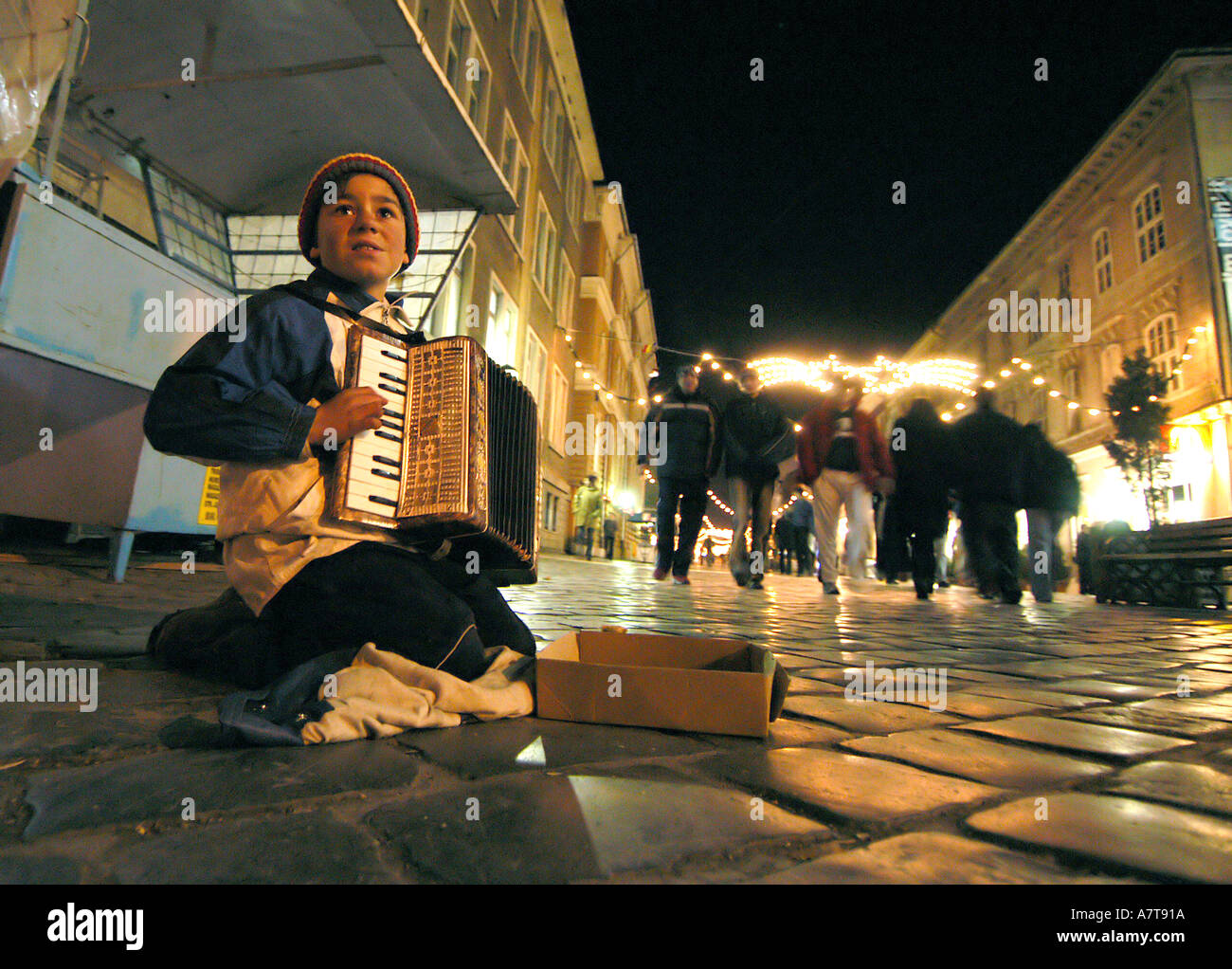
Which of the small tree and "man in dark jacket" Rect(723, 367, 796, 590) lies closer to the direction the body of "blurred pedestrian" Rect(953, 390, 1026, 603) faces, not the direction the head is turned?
the small tree

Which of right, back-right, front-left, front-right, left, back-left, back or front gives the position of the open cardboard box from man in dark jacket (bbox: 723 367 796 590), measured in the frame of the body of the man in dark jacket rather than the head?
front

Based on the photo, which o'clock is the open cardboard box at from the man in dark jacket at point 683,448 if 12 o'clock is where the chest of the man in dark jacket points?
The open cardboard box is roughly at 12 o'clock from the man in dark jacket.

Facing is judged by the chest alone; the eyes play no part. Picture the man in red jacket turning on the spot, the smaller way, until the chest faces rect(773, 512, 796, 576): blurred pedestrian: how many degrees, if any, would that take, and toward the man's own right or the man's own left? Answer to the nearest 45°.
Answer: approximately 180°

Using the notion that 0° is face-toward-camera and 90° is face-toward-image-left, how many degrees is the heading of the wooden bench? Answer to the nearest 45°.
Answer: approximately 45°

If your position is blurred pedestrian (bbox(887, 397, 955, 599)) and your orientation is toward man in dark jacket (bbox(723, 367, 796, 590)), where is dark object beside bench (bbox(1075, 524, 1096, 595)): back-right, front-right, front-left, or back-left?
back-right

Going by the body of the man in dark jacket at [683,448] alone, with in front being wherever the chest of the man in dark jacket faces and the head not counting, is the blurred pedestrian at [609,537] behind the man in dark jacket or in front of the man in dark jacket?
behind

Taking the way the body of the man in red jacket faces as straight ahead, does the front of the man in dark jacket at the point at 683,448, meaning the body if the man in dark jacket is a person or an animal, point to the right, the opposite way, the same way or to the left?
the same way

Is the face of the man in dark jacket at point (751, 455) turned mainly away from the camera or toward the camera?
toward the camera

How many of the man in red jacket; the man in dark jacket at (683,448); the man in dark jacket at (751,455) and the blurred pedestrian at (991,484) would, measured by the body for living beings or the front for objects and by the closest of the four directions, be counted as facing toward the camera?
3

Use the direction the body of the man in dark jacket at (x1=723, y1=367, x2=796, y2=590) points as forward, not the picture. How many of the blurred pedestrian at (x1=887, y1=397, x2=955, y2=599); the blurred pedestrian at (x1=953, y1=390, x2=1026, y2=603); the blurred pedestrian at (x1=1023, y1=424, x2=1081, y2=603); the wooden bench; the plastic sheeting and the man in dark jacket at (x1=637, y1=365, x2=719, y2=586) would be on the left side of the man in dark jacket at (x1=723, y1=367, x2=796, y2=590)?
4

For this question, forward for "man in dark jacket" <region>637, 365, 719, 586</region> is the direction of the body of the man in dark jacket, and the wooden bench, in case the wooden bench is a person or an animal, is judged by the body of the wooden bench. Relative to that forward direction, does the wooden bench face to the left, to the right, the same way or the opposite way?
to the right

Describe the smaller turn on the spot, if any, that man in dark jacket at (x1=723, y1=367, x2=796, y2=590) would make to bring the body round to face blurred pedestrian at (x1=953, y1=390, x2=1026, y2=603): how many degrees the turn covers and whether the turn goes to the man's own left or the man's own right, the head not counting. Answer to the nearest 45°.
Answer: approximately 90° to the man's own left

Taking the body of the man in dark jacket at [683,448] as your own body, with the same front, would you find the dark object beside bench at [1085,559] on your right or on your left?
on your left

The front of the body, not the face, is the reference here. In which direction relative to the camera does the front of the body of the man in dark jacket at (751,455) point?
toward the camera

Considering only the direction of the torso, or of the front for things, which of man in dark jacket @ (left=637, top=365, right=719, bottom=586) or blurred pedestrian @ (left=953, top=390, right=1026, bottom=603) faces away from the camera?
the blurred pedestrian

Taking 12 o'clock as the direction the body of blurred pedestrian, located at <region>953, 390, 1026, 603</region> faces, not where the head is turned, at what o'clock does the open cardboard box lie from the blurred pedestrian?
The open cardboard box is roughly at 6 o'clock from the blurred pedestrian.

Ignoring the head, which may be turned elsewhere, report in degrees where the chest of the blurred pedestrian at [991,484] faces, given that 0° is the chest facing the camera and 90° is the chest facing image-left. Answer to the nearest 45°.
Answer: approximately 180°

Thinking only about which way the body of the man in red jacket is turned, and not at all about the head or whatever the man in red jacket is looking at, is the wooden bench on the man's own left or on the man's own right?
on the man's own left
